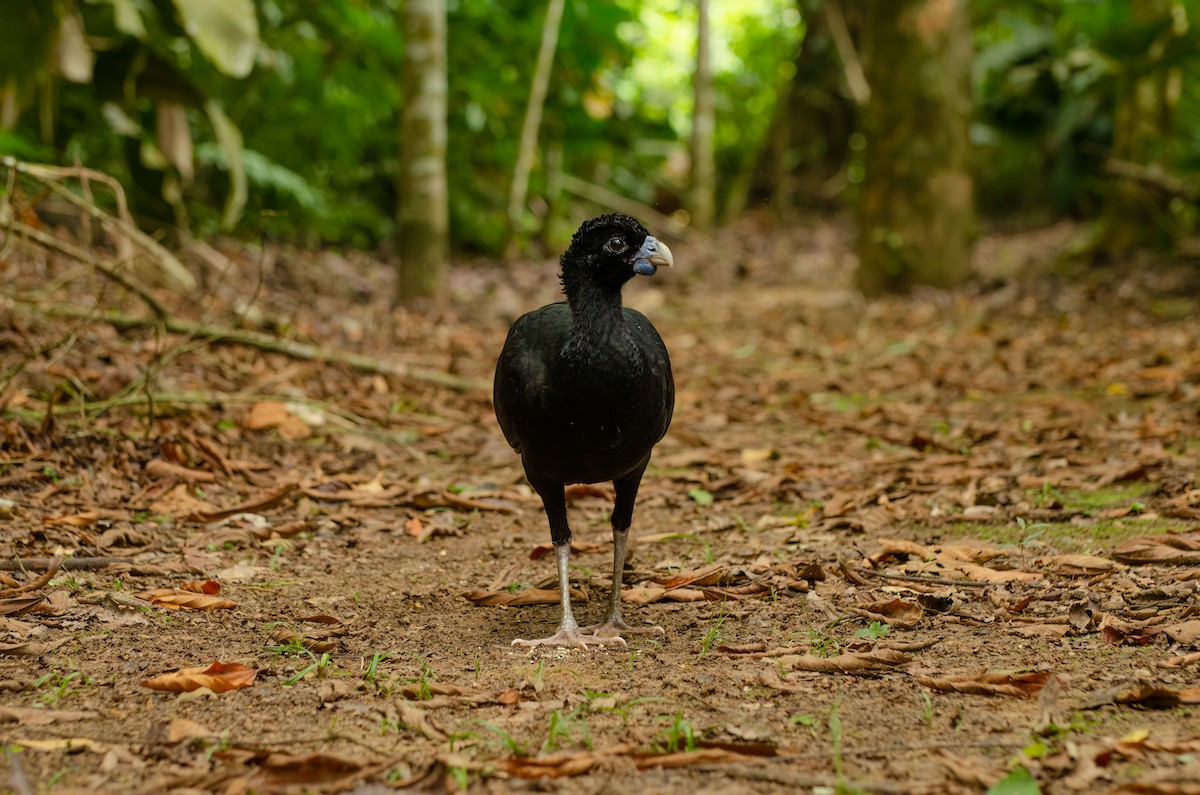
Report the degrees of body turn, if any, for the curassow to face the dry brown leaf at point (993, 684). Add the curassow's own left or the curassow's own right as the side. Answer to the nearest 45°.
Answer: approximately 45° to the curassow's own left

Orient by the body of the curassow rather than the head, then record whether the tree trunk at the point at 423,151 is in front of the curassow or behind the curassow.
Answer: behind

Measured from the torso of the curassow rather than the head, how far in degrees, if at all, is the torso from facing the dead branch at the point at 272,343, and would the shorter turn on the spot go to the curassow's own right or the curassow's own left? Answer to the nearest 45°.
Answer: approximately 135° to the curassow's own right

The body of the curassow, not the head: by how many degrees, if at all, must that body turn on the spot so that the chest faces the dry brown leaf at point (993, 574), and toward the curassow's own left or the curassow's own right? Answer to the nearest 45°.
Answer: approximately 90° to the curassow's own left

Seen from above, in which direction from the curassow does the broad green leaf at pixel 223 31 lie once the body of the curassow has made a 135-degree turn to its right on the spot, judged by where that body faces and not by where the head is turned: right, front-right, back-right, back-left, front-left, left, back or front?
front

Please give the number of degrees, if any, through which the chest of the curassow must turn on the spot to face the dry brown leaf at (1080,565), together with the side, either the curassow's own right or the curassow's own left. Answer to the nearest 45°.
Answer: approximately 90° to the curassow's own left

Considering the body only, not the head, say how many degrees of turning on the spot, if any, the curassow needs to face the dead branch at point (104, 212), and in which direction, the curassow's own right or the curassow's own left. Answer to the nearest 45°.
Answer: approximately 135° to the curassow's own right

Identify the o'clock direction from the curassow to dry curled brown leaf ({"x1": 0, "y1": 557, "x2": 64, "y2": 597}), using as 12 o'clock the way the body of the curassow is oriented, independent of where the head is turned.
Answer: The dry curled brown leaf is roughly at 3 o'clock from the curassow.

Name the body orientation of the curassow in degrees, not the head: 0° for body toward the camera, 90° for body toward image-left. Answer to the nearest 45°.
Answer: approximately 0°

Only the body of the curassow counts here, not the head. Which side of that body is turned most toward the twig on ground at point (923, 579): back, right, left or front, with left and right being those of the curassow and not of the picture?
left

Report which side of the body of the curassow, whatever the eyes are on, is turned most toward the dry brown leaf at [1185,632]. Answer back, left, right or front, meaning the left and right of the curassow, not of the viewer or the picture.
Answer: left

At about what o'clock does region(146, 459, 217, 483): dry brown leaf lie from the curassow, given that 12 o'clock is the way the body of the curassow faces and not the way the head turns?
The dry brown leaf is roughly at 4 o'clock from the curassow.

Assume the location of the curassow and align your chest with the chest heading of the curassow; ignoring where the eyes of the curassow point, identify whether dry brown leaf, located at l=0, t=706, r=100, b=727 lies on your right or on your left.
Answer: on your right

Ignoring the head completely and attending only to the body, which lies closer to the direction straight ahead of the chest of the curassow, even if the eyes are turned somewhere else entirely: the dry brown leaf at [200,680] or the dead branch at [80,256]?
the dry brown leaf

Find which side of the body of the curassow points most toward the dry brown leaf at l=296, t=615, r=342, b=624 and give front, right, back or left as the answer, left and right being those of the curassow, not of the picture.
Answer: right

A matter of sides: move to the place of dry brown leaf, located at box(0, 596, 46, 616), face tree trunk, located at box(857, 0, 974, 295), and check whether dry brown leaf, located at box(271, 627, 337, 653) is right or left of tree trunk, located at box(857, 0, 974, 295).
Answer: right
